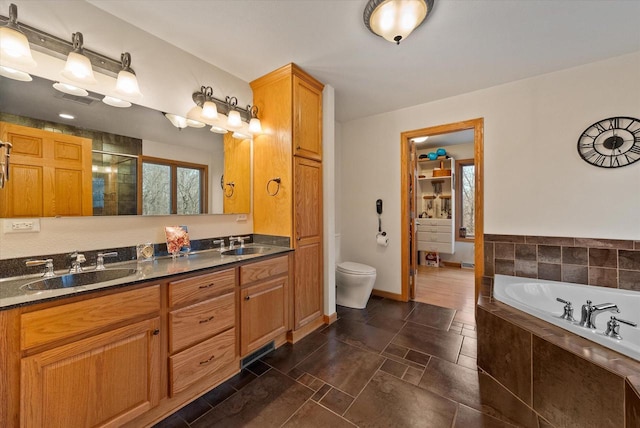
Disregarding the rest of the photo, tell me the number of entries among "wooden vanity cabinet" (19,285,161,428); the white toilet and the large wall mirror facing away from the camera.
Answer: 0

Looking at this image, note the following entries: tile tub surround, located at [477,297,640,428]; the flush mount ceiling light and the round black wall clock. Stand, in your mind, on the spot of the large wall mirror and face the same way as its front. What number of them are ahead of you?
3

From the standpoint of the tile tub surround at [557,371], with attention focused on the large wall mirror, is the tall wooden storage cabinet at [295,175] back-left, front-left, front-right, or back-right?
front-right

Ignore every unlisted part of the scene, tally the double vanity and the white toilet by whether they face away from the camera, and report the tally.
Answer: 0

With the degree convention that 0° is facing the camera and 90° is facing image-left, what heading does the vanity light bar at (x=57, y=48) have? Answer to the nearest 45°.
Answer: approximately 315°

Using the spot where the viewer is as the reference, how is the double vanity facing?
facing the viewer and to the right of the viewer

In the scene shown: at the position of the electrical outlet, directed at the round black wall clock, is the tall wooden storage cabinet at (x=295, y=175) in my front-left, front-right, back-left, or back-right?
front-left

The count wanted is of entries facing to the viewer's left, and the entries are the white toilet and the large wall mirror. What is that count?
0

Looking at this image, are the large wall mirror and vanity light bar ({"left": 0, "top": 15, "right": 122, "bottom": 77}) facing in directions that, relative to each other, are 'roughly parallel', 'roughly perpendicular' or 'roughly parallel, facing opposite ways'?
roughly parallel

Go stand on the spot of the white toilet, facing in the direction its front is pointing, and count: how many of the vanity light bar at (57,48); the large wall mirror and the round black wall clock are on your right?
2

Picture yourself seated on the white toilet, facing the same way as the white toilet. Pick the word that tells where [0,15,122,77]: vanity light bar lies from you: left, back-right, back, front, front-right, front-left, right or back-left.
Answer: right

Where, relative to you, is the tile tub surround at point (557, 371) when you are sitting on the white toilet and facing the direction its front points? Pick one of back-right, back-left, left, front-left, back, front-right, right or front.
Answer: front

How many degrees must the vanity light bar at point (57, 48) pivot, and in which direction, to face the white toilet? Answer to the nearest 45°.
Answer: approximately 45° to its left

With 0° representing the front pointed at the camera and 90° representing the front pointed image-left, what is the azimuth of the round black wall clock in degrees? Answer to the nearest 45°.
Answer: approximately 0°

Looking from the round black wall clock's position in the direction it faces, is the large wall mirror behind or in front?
in front

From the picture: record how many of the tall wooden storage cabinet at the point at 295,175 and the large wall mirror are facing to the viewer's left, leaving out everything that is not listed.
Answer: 0

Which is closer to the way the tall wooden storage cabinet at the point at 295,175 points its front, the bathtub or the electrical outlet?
the bathtub

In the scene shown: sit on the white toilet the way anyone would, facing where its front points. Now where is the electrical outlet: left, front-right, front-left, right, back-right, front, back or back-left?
right
